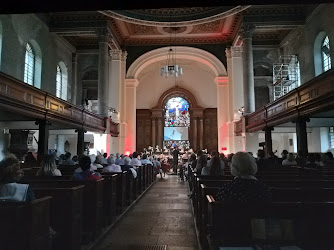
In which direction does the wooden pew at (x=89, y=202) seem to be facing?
away from the camera

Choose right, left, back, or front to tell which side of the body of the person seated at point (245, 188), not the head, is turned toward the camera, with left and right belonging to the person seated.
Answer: back

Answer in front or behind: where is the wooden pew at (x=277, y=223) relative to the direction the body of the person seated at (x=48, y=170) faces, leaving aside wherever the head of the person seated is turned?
behind

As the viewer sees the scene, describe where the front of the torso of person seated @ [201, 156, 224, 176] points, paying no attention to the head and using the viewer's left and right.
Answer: facing away from the viewer

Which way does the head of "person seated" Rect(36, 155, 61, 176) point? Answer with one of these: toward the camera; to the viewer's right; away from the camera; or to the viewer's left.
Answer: away from the camera

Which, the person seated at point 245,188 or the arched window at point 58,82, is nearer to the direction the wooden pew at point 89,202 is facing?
the arched window

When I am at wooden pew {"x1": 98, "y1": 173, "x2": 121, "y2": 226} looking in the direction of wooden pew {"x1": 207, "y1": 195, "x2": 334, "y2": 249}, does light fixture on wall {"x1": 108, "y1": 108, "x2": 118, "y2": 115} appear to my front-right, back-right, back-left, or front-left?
back-left

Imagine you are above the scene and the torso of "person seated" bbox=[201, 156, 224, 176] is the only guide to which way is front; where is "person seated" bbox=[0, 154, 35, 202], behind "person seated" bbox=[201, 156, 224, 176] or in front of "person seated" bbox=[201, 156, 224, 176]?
behind

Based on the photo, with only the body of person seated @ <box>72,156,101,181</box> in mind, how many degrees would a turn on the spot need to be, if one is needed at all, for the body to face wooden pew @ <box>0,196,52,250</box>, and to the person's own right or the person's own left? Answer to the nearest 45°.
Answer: approximately 180°

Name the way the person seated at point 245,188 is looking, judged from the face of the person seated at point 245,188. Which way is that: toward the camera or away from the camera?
away from the camera

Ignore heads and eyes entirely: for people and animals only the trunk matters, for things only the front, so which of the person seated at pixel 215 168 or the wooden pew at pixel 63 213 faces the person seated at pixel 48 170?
the wooden pew

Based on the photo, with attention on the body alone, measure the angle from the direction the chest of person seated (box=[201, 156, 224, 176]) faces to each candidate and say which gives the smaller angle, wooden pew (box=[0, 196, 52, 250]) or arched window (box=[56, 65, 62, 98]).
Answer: the arched window

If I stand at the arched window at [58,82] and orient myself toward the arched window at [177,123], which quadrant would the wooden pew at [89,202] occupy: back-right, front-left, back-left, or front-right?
back-right

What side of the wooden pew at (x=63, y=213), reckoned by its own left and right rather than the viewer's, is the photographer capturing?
back

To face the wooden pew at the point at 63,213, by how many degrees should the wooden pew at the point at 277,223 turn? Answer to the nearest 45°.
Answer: approximately 90° to its left

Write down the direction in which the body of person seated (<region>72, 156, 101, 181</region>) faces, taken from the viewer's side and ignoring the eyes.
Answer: away from the camera
